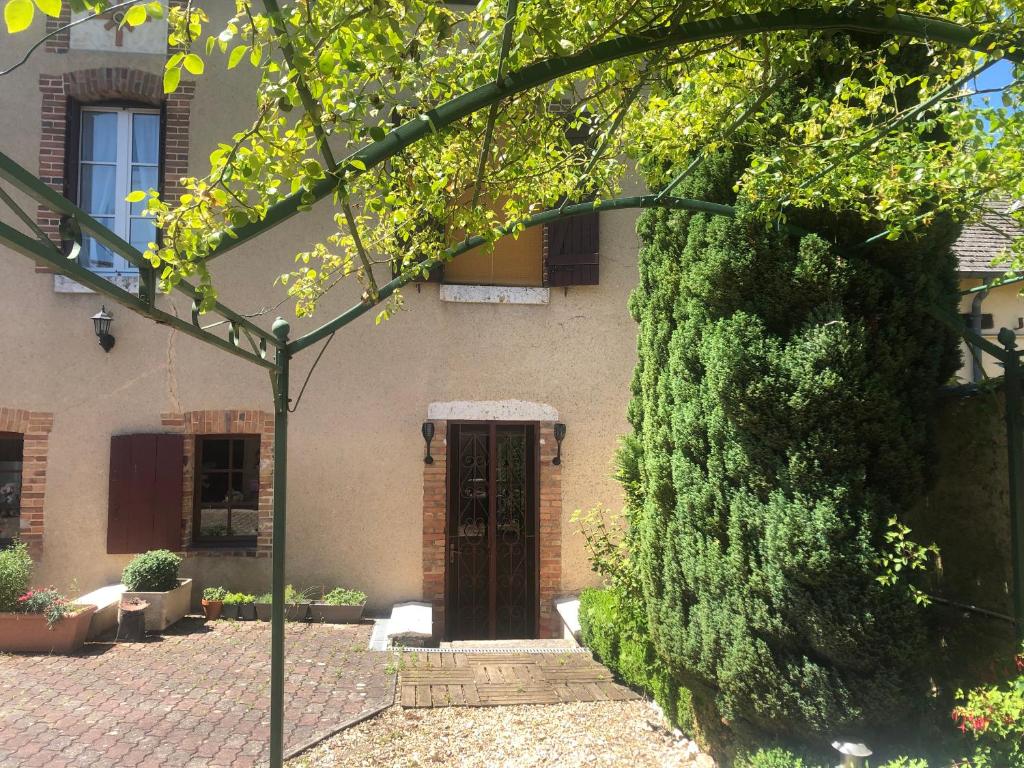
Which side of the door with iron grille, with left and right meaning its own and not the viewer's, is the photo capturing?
front

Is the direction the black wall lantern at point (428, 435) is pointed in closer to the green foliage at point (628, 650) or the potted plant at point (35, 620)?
the green foliage

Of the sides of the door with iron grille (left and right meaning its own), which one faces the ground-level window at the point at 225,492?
right

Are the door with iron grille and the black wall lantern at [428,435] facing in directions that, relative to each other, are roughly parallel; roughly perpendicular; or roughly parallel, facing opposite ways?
roughly parallel

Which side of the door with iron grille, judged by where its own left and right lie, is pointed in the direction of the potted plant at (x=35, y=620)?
right

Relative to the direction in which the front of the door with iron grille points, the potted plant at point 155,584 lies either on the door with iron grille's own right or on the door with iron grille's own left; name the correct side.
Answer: on the door with iron grille's own right

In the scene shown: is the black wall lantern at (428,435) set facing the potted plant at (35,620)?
no

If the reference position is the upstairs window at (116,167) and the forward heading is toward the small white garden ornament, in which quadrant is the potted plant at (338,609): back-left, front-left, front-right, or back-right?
front-left

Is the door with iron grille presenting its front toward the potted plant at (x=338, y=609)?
no

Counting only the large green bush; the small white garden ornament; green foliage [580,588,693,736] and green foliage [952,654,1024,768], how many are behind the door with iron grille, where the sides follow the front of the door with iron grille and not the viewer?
0

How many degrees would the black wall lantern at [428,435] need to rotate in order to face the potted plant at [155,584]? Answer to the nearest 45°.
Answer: approximately 90° to its right

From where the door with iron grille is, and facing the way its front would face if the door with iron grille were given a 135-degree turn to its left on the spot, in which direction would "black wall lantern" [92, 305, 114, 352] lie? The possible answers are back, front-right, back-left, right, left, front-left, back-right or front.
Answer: back-left

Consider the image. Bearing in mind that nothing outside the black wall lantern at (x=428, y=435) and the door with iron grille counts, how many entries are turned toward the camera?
2

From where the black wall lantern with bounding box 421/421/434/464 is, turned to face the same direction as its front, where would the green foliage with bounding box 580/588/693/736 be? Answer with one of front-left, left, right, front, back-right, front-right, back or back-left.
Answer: front-left
